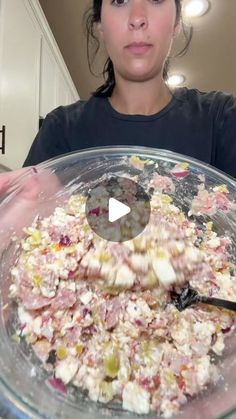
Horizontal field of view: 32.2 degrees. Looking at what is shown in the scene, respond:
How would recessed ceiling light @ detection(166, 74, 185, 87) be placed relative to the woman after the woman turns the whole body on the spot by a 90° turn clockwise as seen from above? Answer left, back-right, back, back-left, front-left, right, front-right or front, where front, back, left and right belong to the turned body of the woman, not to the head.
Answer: right

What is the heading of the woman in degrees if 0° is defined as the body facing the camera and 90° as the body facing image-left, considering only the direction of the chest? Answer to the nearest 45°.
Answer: approximately 0°

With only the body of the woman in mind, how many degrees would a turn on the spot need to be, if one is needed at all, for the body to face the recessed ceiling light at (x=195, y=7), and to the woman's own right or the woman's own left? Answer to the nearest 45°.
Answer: approximately 180°
